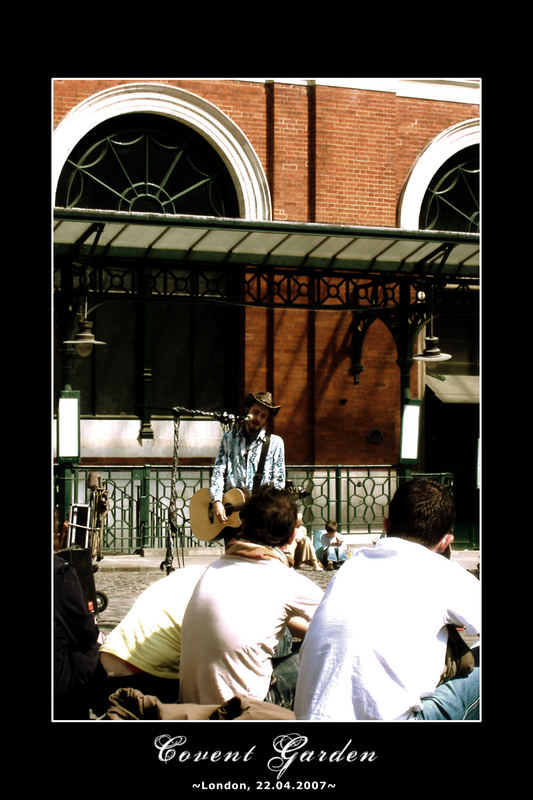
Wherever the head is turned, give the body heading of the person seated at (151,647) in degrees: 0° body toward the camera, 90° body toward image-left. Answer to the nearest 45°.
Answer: approximately 225°

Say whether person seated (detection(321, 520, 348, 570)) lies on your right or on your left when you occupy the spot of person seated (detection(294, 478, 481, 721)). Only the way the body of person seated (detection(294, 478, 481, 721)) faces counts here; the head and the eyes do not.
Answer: on your left

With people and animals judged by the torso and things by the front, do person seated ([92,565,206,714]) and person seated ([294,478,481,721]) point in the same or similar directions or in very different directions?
same or similar directions

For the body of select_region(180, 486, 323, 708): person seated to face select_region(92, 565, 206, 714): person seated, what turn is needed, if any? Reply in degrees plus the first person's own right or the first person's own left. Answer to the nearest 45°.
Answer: approximately 90° to the first person's own left

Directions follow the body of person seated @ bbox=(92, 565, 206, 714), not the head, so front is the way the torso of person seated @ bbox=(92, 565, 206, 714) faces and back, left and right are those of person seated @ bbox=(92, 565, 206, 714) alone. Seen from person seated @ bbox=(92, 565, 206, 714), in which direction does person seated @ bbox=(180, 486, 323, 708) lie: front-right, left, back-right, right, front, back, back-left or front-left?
right

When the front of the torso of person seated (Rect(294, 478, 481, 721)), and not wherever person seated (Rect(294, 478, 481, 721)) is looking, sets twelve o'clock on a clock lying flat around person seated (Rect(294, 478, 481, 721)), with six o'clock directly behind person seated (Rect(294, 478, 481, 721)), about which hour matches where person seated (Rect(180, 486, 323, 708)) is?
person seated (Rect(180, 486, 323, 708)) is roughly at 9 o'clock from person seated (Rect(294, 478, 481, 721)).

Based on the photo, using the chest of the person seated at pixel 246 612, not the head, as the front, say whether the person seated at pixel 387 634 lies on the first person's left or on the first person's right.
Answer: on the first person's right

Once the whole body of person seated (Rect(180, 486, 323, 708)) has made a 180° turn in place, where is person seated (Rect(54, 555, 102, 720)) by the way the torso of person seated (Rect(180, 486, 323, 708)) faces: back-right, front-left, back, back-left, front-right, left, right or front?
front-right

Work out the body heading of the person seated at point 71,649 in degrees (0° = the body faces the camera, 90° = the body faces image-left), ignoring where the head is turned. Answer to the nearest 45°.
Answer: approximately 180°

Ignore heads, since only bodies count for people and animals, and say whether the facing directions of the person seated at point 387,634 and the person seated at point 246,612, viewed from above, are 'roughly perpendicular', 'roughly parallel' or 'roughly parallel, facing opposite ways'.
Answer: roughly parallel

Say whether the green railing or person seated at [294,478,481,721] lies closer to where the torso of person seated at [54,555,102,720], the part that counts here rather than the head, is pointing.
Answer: the green railing

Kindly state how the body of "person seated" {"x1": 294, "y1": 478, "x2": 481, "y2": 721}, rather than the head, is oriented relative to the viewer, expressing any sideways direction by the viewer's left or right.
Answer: facing away from the viewer and to the right of the viewer
